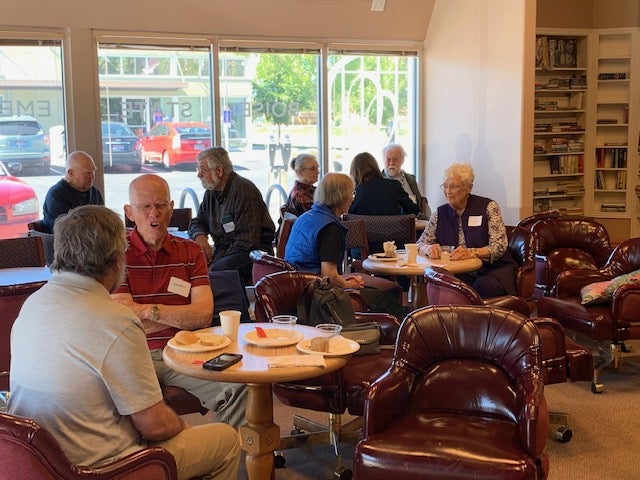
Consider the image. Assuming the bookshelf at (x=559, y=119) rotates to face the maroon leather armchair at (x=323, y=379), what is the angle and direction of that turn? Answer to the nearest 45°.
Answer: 0° — it already faces it

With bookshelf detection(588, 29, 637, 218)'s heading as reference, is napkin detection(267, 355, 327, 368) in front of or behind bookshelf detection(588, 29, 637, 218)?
in front

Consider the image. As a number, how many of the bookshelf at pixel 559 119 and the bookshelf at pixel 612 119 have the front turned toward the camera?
2

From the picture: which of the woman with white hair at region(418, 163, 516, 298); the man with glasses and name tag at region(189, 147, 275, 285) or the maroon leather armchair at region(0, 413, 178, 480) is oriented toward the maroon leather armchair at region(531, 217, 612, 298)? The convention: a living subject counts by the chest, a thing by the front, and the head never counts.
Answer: the maroon leather armchair at region(0, 413, 178, 480)

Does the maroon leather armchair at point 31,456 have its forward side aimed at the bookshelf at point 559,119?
yes

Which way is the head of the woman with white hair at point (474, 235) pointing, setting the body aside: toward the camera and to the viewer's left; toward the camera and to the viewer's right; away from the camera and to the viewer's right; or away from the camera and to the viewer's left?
toward the camera and to the viewer's left

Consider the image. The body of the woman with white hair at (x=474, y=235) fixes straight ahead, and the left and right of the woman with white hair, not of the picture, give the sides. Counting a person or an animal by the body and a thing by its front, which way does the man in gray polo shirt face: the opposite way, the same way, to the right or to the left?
the opposite way

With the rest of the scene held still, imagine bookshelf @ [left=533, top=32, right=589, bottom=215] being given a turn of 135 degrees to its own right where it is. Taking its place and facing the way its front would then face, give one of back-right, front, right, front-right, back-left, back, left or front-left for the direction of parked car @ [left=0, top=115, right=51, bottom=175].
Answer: front

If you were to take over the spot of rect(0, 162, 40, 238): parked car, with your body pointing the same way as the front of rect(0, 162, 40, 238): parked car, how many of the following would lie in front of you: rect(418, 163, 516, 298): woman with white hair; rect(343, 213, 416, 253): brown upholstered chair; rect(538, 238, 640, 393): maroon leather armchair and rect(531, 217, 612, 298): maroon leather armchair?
4

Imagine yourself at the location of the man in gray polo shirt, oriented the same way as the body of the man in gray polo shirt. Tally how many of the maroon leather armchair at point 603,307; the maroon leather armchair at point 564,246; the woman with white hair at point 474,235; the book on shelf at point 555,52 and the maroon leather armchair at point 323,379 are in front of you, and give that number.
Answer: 5

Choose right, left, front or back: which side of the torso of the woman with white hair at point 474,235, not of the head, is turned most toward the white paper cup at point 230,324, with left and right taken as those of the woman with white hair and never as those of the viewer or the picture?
front

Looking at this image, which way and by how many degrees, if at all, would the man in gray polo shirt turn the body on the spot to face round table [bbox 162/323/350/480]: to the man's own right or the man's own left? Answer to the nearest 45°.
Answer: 0° — they already face it

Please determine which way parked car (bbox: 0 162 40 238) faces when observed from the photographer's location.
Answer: facing the viewer and to the right of the viewer

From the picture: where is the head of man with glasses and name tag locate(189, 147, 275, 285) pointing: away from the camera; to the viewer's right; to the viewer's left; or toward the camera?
to the viewer's left

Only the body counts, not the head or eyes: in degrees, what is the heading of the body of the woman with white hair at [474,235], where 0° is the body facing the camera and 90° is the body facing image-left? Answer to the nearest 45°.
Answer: approximately 45°

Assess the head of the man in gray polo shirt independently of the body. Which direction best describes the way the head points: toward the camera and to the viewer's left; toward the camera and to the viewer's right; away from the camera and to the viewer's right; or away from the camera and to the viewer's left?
away from the camera and to the viewer's right
